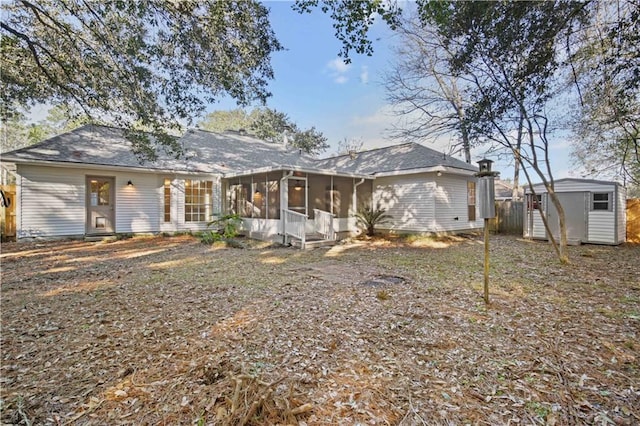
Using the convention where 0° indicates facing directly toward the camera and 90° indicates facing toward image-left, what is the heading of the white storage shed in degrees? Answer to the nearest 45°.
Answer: approximately 0°

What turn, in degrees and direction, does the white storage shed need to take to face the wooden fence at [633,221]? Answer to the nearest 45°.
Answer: approximately 135° to its left

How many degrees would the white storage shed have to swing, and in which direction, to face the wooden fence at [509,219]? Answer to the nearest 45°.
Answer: approximately 135° to its right

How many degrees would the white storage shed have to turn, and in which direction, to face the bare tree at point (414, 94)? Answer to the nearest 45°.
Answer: approximately 90° to its right

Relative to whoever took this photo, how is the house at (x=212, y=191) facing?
facing away from the viewer

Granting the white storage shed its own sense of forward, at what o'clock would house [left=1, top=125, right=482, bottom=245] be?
The house is roughly at 2 o'clock from the white storage shed.

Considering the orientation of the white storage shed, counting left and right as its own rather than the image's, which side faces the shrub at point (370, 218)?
right

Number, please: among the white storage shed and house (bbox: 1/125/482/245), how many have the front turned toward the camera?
1
